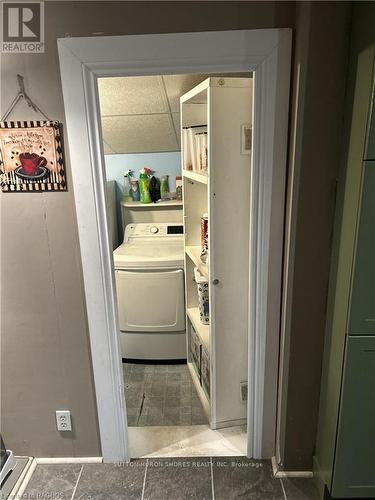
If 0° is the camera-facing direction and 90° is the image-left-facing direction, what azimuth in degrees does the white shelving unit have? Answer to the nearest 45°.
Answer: approximately 90°

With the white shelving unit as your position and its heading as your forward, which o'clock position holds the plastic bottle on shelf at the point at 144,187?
The plastic bottle on shelf is roughly at 2 o'clock from the white shelving unit.

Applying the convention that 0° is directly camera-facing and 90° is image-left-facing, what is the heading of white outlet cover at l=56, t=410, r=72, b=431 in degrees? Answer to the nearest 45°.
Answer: approximately 0°

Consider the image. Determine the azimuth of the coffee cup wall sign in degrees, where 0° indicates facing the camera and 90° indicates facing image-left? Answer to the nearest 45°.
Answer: approximately 0°

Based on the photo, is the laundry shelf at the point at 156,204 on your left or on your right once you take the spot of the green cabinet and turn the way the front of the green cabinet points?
on your right

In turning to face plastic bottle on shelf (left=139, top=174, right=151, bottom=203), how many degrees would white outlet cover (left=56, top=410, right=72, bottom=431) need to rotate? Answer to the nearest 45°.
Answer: approximately 135° to its left

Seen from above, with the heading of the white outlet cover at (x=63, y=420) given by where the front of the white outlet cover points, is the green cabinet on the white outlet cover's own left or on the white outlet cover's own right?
on the white outlet cover's own left
